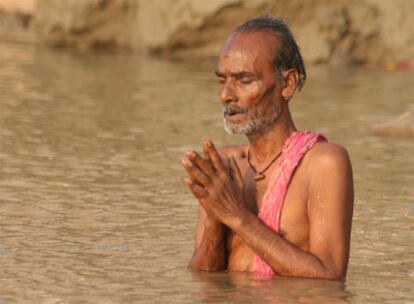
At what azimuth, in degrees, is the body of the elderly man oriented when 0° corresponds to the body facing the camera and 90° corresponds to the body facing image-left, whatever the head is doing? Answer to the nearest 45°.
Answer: approximately 45°
